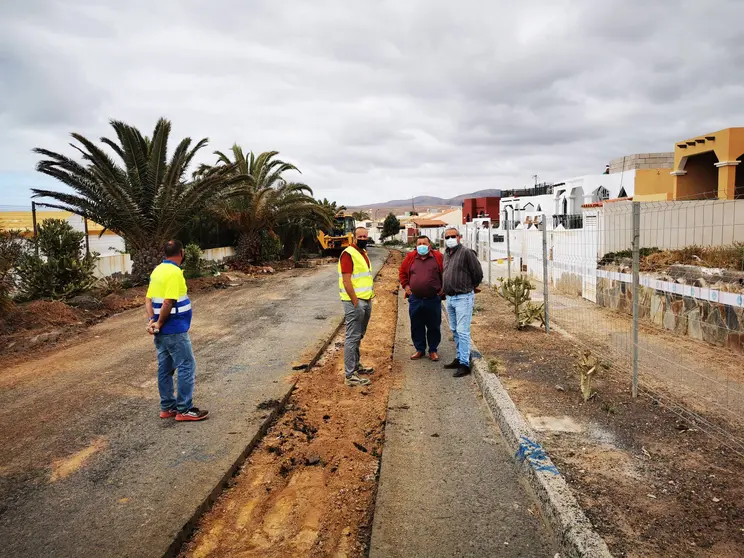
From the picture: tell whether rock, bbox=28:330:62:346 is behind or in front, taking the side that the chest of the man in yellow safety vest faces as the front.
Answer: behind

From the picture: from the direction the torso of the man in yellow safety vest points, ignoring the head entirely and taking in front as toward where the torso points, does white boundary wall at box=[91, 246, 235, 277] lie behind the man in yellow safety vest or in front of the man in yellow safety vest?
behind

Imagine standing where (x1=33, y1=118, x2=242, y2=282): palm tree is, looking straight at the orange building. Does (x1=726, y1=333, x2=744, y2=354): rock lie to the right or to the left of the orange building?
right

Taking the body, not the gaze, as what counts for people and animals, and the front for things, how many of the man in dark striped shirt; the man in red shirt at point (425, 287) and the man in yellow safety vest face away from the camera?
0

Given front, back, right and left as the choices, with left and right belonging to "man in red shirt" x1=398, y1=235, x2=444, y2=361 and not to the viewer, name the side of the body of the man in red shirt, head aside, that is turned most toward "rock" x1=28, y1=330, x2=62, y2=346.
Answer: right

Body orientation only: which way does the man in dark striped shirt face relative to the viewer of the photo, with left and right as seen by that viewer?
facing the viewer and to the left of the viewer

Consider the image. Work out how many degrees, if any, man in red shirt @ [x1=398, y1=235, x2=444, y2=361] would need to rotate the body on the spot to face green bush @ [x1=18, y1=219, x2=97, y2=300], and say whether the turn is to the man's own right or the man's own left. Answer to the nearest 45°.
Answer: approximately 135° to the man's own right

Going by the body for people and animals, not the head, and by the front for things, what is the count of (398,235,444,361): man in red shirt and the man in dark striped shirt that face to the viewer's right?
0

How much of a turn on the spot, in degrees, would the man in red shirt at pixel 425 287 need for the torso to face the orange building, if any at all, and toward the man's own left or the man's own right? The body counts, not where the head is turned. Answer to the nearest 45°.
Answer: approximately 135° to the man's own left

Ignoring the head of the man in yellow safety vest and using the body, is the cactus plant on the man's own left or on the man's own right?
on the man's own left

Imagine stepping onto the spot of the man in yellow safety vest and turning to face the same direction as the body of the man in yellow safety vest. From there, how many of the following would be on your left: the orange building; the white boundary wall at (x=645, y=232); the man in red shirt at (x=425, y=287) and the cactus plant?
4

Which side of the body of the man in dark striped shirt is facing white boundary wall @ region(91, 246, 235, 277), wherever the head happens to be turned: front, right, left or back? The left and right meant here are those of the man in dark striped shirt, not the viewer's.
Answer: right

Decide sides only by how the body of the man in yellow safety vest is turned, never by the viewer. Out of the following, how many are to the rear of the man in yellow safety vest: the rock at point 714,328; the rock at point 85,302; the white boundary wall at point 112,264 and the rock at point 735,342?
2

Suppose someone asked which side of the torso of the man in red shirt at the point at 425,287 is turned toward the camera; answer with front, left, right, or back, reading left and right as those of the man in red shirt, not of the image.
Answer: front
